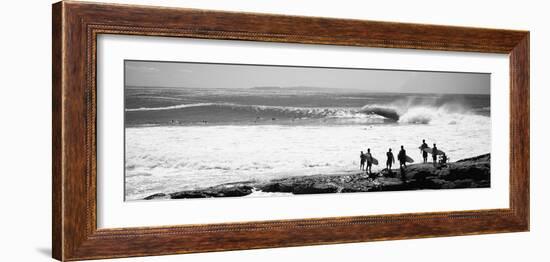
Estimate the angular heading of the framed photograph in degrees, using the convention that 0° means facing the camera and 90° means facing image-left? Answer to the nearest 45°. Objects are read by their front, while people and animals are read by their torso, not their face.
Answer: approximately 315°
